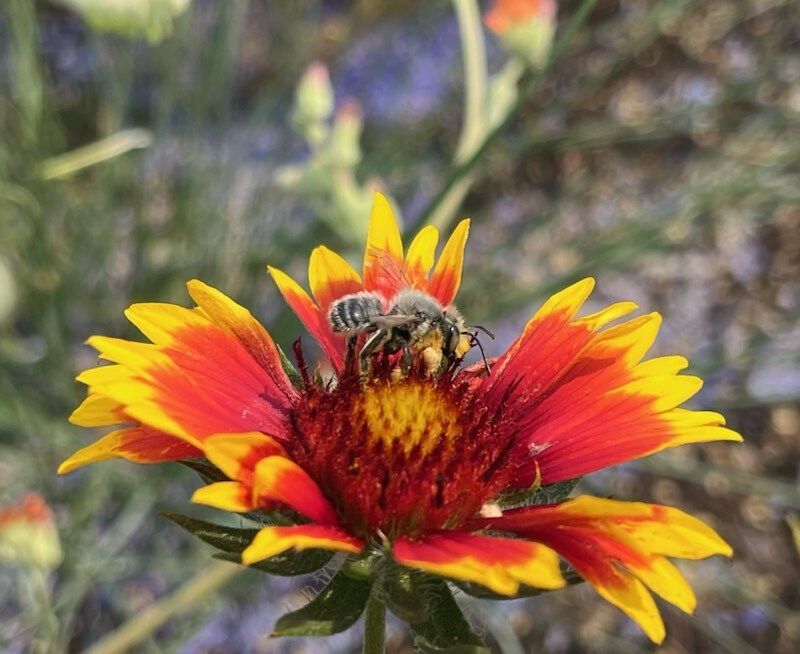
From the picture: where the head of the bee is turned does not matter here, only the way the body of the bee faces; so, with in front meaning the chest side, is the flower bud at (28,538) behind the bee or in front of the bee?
behind

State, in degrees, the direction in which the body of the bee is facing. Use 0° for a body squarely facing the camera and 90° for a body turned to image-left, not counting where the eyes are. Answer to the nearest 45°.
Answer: approximately 270°
